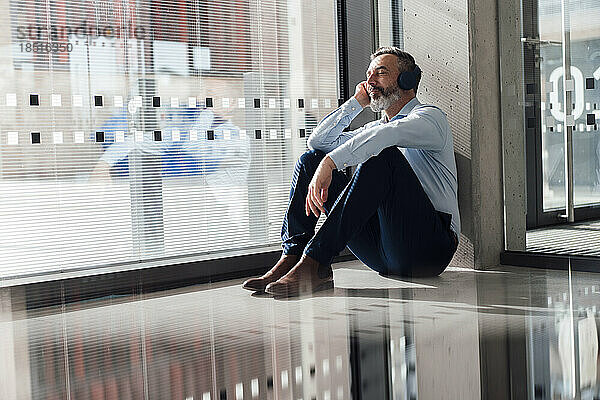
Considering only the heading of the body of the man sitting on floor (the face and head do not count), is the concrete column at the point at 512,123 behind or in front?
behind

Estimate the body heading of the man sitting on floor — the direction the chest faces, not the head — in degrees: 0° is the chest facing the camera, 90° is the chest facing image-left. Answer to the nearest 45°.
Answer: approximately 45°

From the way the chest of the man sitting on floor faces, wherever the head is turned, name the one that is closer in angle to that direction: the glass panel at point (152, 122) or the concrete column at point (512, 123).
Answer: the glass panel

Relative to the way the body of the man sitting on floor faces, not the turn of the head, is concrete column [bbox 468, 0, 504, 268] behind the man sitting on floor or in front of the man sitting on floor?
behind

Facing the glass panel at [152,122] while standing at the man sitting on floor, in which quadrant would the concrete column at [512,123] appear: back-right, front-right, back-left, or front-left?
back-right
